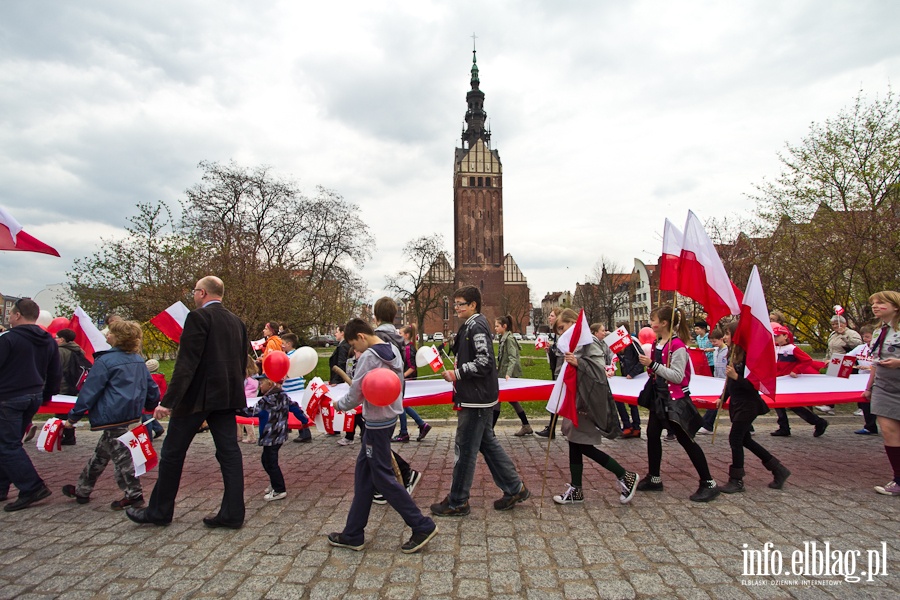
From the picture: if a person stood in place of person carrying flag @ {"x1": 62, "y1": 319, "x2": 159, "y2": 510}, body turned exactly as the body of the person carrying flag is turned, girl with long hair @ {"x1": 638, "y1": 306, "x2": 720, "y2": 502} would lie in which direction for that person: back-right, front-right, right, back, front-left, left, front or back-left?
back

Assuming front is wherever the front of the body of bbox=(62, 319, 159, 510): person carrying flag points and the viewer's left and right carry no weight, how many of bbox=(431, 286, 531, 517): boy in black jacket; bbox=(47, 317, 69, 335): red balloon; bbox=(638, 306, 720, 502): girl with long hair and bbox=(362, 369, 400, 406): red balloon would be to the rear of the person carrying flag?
3

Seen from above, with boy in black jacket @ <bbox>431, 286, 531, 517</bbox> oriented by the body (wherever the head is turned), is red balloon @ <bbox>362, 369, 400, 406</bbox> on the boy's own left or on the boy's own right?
on the boy's own left

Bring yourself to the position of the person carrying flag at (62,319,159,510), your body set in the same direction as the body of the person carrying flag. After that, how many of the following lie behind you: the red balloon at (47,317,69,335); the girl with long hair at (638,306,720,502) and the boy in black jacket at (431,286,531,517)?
2

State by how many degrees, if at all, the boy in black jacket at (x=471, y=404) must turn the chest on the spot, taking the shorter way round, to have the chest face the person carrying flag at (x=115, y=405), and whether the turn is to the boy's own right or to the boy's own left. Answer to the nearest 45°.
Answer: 0° — they already face them

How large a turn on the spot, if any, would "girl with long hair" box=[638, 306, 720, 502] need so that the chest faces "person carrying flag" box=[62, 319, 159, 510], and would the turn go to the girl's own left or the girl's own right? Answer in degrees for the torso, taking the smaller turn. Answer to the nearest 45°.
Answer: approximately 45° to the girl's own left

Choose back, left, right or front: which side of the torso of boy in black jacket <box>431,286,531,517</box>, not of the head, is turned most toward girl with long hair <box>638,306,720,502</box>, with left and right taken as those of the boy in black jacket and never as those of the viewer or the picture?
back

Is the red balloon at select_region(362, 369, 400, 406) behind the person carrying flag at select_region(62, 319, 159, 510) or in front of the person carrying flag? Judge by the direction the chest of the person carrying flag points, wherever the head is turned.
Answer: behind

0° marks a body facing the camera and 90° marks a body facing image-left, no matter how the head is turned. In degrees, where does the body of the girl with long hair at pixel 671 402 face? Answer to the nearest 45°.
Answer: approximately 90°

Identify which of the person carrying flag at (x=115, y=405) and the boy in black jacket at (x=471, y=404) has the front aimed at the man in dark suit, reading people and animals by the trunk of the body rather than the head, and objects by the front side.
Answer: the boy in black jacket

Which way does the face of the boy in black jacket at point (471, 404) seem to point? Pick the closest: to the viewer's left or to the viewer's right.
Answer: to the viewer's left

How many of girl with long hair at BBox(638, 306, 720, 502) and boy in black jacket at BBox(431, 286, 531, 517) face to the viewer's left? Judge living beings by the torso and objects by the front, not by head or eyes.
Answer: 2

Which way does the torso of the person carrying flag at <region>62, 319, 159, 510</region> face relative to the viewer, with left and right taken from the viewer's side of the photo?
facing away from the viewer and to the left of the viewer

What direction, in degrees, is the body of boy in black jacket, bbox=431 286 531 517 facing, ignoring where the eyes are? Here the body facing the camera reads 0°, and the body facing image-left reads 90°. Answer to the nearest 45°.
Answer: approximately 90°
